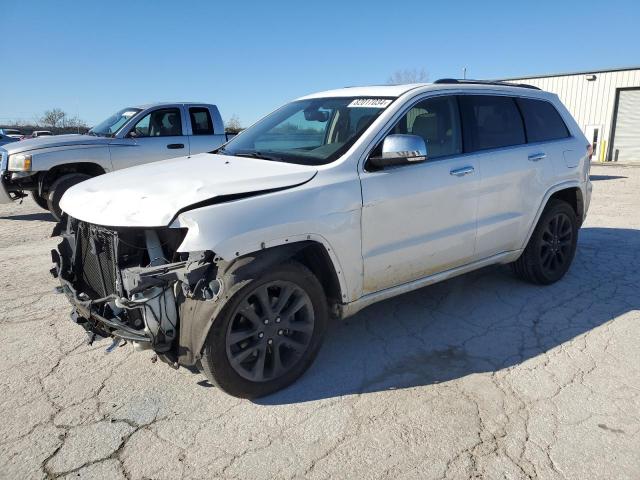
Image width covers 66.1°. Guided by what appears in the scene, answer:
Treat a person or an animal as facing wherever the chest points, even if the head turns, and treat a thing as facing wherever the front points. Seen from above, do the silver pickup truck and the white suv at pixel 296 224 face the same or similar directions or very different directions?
same or similar directions

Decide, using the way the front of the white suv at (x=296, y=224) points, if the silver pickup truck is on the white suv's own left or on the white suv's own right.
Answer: on the white suv's own right

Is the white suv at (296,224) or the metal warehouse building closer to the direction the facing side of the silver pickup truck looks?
the white suv

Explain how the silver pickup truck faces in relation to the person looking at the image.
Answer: facing the viewer and to the left of the viewer

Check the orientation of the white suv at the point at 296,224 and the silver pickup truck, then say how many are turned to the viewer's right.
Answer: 0

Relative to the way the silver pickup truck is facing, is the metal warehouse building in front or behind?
behind

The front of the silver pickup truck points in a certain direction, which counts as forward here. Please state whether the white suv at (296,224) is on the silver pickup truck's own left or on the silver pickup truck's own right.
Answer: on the silver pickup truck's own left

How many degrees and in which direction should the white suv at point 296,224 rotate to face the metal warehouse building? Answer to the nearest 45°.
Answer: approximately 180°

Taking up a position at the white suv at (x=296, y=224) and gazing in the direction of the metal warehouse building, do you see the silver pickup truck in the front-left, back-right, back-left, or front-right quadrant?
front-left
